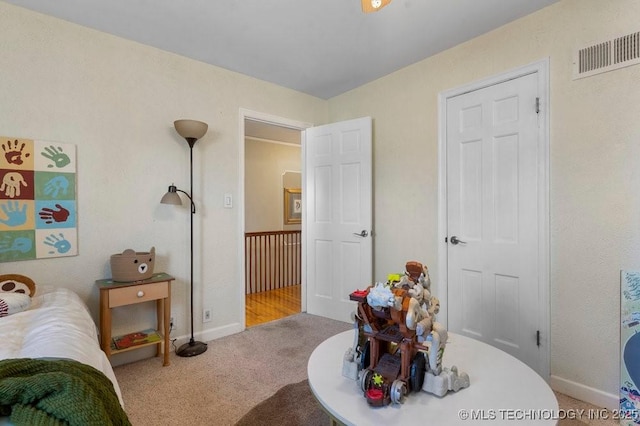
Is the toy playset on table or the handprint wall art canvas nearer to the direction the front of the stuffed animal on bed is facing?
the toy playset on table

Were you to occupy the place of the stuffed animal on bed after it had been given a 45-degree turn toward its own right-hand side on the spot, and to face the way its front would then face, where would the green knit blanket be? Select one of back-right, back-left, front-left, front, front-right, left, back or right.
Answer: front-left

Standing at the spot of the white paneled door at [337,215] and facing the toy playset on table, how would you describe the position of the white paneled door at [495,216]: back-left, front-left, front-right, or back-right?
front-left

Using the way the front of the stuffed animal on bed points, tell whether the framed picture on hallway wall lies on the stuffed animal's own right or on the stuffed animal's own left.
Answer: on the stuffed animal's own left

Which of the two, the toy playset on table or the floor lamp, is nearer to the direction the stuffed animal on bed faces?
the toy playset on table

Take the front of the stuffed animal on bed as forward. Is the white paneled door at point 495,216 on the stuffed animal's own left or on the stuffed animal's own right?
on the stuffed animal's own left

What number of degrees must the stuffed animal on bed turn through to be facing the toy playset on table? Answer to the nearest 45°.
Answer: approximately 45° to its left

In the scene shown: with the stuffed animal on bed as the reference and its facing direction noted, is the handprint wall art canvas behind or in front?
behind

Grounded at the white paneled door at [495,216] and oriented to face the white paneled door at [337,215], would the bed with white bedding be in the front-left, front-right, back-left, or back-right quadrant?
front-left

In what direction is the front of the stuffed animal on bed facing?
toward the camera

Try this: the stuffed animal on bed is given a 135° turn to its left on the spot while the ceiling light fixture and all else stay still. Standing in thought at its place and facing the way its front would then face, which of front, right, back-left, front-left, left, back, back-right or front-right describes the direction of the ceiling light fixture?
right
